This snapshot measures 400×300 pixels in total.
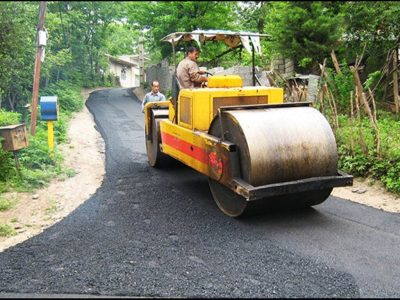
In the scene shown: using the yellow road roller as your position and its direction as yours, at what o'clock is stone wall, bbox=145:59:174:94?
The stone wall is roughly at 7 o'clock from the yellow road roller.

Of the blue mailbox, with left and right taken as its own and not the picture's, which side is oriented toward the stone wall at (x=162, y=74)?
back

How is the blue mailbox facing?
toward the camera

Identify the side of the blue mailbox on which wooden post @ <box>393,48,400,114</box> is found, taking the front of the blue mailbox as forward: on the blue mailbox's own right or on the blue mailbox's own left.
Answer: on the blue mailbox's own left

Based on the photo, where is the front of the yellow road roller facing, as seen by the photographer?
facing the viewer and to the right of the viewer

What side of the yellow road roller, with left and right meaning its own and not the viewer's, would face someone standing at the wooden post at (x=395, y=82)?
left

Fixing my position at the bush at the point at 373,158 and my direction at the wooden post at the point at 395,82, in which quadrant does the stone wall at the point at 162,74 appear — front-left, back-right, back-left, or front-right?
front-left

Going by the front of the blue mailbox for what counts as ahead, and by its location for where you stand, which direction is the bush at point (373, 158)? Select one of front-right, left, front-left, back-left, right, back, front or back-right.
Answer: front-left

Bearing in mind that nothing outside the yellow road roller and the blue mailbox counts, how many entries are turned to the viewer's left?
0

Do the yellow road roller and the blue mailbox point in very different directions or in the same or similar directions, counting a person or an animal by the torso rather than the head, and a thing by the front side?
same or similar directions
